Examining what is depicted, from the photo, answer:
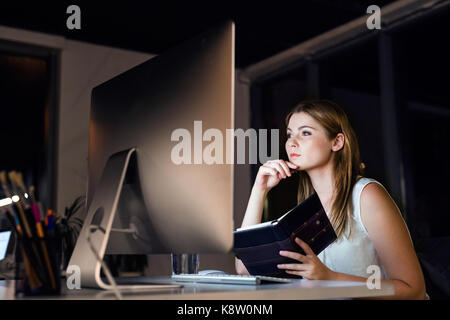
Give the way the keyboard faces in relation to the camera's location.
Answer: facing away from the viewer and to the right of the viewer

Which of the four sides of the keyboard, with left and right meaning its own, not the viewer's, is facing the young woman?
front

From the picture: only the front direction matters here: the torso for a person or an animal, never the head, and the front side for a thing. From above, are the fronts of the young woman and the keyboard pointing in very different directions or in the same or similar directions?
very different directions

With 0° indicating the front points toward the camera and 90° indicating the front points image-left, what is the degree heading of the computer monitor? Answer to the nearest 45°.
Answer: approximately 225°

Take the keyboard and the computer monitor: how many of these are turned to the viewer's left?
0

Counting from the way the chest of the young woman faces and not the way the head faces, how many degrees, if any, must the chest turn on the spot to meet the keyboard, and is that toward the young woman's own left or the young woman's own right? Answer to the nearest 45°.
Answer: approximately 45° to the young woman's own left

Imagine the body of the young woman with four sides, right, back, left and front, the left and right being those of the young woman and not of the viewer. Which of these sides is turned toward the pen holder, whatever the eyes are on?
front

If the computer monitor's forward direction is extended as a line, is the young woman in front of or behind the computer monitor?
in front
